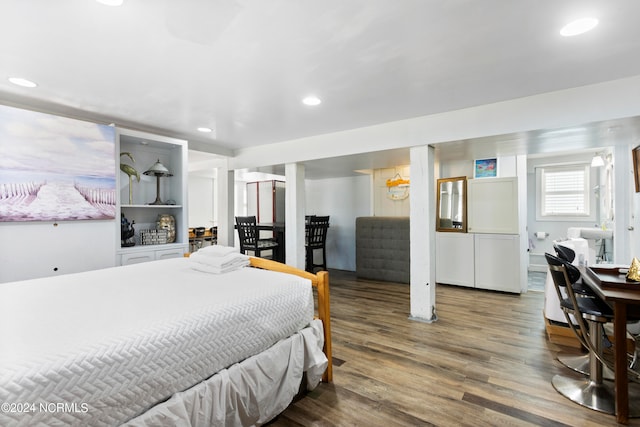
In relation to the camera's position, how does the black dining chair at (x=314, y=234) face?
facing away from the viewer and to the left of the viewer

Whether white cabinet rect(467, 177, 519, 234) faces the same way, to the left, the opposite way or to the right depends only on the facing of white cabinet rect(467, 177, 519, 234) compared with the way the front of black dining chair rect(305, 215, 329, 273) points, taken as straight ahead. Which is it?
to the left

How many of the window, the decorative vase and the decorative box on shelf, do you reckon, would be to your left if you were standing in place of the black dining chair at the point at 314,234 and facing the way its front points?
2

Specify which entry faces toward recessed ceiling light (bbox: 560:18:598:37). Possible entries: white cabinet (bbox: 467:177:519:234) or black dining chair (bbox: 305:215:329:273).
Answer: the white cabinet

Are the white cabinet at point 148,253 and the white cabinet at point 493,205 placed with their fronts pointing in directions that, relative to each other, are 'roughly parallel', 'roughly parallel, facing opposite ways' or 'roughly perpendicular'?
roughly perpendicular

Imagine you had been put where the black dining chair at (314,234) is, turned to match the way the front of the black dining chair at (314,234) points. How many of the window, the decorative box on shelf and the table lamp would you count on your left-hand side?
2

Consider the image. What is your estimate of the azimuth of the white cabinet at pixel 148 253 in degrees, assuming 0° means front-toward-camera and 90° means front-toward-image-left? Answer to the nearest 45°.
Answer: approximately 315°

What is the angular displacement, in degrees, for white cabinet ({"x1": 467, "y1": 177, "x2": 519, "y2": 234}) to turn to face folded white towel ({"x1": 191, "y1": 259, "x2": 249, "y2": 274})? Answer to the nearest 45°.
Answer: approximately 45° to its right

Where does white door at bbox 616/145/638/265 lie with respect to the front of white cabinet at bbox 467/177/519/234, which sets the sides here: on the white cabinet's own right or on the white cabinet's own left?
on the white cabinet's own left

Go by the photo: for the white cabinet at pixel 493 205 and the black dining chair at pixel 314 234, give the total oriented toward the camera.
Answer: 1
